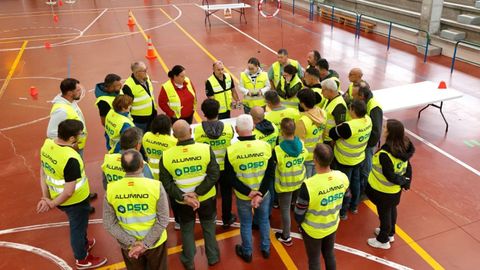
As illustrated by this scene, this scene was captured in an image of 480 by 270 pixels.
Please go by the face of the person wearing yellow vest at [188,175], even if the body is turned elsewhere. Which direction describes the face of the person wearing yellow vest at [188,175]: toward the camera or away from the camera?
away from the camera

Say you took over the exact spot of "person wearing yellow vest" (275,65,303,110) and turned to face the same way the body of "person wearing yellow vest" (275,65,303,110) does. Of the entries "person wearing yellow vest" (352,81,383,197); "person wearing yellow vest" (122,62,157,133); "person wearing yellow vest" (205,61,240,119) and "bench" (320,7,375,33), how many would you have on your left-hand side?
1

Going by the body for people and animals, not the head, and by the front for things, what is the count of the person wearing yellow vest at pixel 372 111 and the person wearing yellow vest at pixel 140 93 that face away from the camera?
0

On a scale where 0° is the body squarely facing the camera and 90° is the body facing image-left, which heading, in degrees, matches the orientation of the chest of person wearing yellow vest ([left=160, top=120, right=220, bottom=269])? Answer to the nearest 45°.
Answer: approximately 180°

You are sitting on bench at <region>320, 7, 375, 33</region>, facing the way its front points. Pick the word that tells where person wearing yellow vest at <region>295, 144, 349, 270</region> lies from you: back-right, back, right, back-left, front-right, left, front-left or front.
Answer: front-left

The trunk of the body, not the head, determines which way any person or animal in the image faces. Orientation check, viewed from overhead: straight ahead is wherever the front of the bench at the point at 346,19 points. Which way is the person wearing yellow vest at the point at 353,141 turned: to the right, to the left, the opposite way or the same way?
to the right

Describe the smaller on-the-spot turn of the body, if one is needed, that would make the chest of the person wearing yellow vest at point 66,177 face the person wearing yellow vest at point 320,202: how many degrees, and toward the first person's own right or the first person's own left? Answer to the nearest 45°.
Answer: approximately 90° to the first person's own right

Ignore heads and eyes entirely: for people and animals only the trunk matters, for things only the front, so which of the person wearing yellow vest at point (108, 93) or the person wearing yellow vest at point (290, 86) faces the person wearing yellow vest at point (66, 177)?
the person wearing yellow vest at point (290, 86)

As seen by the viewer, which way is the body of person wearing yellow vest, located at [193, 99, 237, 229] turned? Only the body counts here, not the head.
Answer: away from the camera

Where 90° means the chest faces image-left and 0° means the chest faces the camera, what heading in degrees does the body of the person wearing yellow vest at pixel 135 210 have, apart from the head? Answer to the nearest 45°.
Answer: approximately 180°

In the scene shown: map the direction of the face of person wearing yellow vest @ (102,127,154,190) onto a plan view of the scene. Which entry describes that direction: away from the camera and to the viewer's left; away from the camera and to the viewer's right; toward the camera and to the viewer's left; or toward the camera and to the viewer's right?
away from the camera and to the viewer's right

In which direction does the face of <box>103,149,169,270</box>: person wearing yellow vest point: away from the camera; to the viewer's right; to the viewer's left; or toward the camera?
away from the camera

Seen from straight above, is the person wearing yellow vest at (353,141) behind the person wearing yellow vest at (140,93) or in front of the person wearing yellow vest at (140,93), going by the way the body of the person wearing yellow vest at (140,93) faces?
in front

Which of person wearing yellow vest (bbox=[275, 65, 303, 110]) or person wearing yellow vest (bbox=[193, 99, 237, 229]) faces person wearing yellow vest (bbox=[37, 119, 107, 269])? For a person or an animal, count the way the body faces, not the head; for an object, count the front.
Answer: person wearing yellow vest (bbox=[275, 65, 303, 110])

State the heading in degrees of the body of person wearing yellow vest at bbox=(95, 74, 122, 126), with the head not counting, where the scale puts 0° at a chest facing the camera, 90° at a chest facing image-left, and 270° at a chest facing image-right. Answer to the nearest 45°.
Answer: approximately 270°
